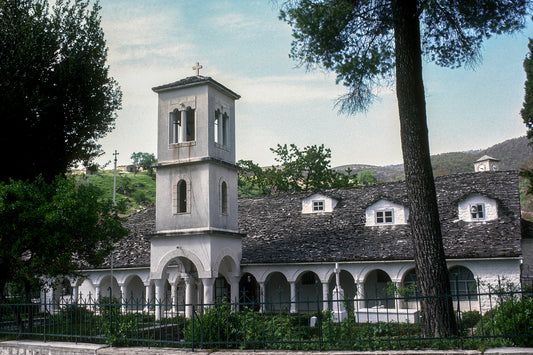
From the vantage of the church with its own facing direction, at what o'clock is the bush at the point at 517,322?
The bush is roughly at 10 o'clock from the church.

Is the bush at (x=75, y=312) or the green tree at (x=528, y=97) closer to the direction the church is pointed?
the bush

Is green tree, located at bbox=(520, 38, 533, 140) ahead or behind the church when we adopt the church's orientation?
behind

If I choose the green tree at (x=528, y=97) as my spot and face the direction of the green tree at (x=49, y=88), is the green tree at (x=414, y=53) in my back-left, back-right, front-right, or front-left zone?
front-left

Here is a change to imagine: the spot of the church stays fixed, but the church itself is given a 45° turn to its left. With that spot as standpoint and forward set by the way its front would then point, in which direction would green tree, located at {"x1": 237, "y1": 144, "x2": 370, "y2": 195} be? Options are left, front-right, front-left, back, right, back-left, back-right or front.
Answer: back

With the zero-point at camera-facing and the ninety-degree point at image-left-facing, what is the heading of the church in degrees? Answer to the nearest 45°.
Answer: approximately 45°

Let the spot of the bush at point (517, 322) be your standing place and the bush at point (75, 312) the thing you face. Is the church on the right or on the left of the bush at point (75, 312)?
right

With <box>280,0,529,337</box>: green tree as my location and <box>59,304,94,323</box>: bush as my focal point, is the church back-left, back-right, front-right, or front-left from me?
front-right

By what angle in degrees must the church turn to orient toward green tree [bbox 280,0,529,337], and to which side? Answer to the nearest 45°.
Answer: approximately 45° to its left

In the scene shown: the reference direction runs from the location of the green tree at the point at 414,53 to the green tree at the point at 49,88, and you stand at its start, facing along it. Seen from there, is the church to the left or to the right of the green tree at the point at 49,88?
right

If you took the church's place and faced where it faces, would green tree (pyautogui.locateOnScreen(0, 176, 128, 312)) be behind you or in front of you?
in front

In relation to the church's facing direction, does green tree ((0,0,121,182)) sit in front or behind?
in front
